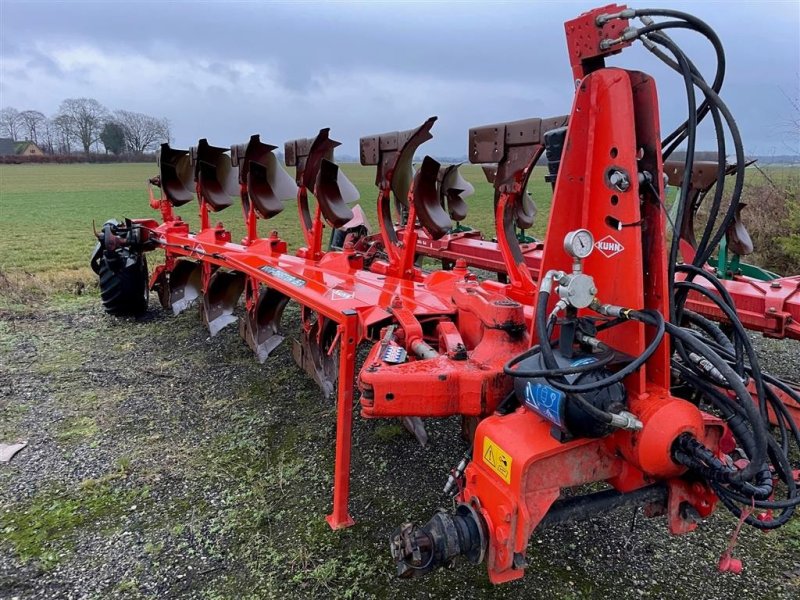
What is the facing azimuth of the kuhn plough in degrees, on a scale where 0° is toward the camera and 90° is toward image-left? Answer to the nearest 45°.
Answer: approximately 315°
